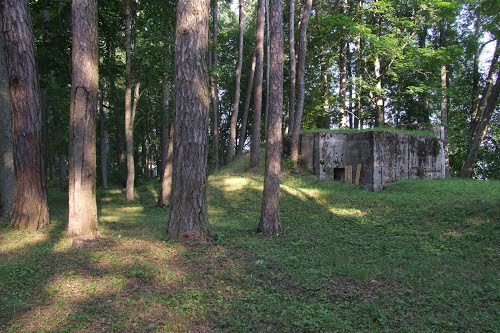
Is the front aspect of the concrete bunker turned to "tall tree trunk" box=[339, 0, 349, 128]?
no

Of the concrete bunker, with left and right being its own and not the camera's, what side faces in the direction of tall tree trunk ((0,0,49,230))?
front

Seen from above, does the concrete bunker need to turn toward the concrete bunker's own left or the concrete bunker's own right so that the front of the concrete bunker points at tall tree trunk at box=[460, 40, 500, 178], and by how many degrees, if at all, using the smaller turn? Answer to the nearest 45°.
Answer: approximately 135° to the concrete bunker's own left

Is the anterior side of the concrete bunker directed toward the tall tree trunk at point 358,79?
no

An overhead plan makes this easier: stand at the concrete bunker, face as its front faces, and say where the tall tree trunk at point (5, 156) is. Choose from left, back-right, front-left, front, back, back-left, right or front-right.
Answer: front

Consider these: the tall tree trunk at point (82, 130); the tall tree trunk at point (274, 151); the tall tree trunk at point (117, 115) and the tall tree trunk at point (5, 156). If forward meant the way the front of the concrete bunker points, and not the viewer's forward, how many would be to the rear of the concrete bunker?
0

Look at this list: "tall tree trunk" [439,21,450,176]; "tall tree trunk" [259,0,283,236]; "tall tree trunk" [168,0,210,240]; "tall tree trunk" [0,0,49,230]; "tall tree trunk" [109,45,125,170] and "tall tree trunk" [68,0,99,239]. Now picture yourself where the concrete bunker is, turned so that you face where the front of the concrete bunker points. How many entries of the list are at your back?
1

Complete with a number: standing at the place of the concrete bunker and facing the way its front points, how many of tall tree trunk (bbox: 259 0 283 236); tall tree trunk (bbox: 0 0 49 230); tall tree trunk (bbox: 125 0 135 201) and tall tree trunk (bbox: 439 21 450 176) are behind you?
1

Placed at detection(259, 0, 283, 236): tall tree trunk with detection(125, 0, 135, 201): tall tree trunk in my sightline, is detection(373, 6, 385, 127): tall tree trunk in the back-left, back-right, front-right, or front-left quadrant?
front-right

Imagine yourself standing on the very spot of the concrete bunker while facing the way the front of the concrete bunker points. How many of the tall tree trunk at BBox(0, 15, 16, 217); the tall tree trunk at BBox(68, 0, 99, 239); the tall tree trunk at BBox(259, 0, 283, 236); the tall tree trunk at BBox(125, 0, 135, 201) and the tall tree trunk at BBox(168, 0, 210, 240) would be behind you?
0

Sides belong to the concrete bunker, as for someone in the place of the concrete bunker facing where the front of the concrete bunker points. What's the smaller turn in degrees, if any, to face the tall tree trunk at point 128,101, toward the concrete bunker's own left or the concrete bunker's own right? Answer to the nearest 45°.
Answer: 0° — it already faces it

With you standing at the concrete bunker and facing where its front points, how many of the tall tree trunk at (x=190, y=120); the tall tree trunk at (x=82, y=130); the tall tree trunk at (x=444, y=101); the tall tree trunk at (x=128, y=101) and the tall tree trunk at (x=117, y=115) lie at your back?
1

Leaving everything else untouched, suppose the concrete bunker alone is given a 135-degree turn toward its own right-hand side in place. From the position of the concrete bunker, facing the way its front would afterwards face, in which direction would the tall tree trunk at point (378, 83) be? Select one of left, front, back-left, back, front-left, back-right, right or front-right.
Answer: front

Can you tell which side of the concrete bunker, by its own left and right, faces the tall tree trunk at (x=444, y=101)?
back

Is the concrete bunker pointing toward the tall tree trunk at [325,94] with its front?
no
